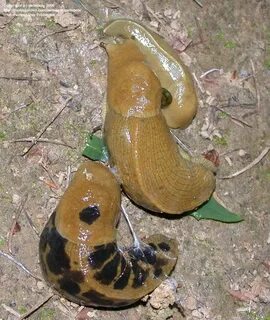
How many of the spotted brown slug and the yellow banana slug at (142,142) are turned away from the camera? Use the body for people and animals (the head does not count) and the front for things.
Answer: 2

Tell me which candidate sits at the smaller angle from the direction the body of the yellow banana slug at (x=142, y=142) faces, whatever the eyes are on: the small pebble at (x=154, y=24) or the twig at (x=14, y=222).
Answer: the small pebble

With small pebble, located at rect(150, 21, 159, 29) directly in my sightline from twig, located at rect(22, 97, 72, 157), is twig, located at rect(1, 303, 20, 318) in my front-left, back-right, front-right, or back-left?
back-right

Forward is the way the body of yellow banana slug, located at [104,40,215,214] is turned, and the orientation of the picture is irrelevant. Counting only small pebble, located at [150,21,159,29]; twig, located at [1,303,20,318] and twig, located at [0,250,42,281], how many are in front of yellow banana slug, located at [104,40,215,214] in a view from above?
1

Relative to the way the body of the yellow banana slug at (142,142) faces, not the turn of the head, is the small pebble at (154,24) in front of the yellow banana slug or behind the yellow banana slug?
in front

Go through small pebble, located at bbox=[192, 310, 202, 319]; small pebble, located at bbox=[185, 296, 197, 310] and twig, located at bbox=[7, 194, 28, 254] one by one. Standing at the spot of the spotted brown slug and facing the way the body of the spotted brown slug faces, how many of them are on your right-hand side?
2

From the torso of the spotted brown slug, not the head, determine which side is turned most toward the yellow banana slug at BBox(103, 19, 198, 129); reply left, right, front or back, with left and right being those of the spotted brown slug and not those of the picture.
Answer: front

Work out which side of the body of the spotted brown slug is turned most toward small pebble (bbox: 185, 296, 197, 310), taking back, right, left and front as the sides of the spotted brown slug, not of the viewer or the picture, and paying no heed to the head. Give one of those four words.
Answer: right

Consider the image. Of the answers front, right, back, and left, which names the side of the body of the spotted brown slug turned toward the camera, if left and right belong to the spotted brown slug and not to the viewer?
back

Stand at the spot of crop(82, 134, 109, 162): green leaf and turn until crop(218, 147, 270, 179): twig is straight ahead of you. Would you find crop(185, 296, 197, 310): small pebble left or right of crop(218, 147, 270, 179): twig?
right

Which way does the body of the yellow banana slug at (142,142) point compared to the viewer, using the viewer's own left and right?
facing away from the viewer

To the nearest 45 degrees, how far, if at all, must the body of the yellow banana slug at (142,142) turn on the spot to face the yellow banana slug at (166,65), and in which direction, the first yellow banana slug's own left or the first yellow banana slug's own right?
0° — it already faces it
